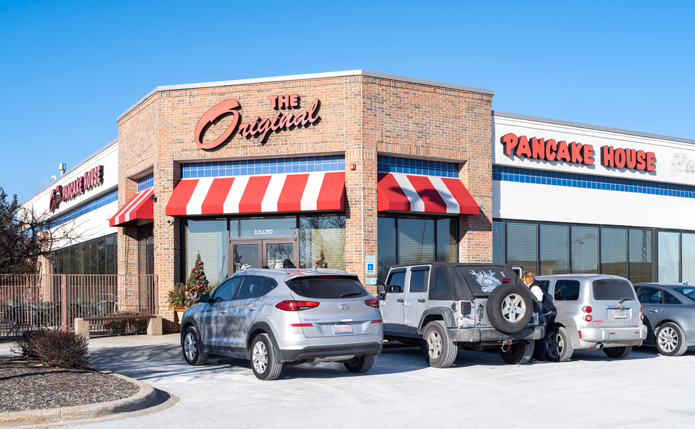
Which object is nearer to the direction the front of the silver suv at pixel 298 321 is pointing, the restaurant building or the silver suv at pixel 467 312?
the restaurant building

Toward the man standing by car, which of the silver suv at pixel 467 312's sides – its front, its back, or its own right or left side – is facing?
right

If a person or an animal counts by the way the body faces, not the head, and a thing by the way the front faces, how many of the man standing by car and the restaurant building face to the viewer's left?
1

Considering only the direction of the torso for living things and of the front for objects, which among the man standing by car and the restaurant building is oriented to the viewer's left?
the man standing by car

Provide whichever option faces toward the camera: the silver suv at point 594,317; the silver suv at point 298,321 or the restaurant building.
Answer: the restaurant building

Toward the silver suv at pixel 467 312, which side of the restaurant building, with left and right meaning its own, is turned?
front

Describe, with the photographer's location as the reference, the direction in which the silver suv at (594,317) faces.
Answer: facing away from the viewer and to the left of the viewer

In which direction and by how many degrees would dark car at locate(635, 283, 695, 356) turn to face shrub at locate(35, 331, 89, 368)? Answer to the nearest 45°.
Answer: approximately 90° to its left

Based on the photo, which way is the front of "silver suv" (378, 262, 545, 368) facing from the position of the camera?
facing away from the viewer and to the left of the viewer

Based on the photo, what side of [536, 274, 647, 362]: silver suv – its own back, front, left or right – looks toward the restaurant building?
front

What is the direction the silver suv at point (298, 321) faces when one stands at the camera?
facing away from the viewer and to the left of the viewer

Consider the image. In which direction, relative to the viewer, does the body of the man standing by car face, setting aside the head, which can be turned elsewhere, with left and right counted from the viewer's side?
facing to the left of the viewer

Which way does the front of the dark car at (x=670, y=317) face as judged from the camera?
facing away from the viewer and to the left of the viewer
